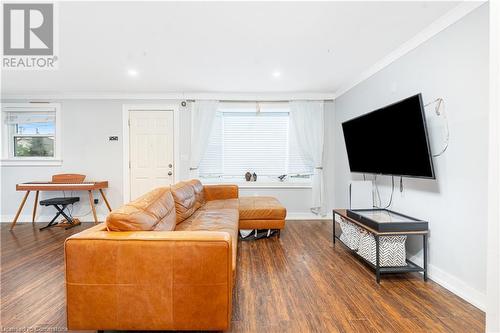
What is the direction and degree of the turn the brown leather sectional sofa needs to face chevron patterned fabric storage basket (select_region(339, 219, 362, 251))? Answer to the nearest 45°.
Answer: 0° — it already faces it

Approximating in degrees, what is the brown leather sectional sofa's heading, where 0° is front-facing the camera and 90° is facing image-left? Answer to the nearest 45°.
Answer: approximately 270°

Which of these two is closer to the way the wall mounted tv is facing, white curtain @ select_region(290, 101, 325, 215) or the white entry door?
the white entry door

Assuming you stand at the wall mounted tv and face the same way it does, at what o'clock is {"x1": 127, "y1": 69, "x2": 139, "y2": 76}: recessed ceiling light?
The recessed ceiling light is roughly at 1 o'clock from the wall mounted tv.

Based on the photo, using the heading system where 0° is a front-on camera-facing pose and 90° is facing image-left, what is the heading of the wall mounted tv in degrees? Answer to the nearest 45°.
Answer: approximately 45°

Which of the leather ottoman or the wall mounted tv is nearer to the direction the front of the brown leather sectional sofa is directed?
the wall mounted tv

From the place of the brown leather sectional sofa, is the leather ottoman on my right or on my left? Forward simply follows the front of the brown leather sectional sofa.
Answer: on my left

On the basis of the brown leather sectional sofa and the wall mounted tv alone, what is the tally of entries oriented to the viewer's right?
1

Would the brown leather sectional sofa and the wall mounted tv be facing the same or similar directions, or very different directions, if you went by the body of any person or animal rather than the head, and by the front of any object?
very different directions
